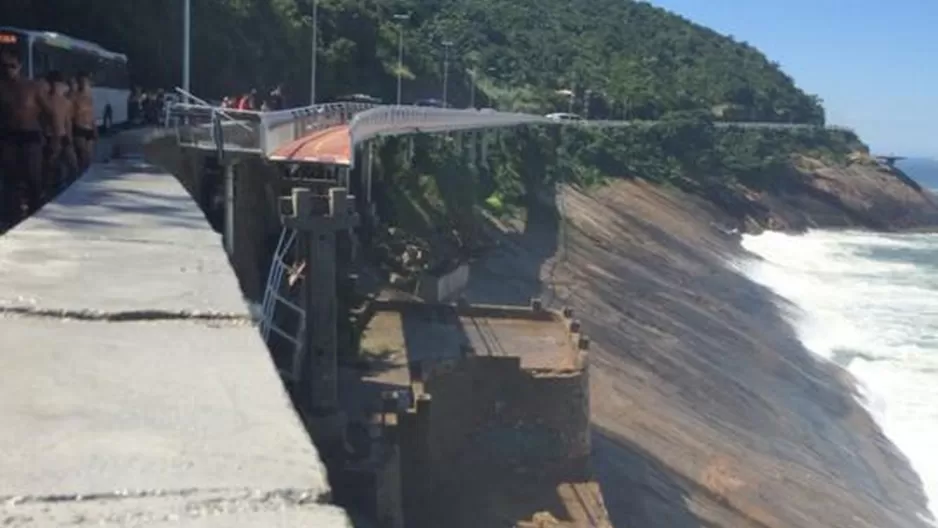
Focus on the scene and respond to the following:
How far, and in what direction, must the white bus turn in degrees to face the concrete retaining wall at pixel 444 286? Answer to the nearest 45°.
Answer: approximately 135° to its left

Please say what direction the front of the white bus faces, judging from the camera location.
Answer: facing the viewer and to the left of the viewer

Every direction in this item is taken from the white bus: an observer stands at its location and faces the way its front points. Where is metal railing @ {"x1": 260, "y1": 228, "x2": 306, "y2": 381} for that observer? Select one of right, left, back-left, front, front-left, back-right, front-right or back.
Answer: front-left

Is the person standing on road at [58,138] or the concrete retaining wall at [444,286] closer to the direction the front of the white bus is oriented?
the person standing on road

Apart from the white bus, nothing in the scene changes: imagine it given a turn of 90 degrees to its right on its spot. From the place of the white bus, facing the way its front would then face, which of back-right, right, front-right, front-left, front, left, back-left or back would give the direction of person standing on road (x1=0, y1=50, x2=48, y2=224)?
back-left

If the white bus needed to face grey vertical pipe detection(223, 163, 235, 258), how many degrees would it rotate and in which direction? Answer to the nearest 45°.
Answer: approximately 45° to its left

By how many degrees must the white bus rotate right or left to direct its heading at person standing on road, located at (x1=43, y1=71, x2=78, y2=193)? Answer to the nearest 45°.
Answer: approximately 45° to its left

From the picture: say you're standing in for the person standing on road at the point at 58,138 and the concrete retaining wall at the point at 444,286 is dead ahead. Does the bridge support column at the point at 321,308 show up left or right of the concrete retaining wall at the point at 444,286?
right
